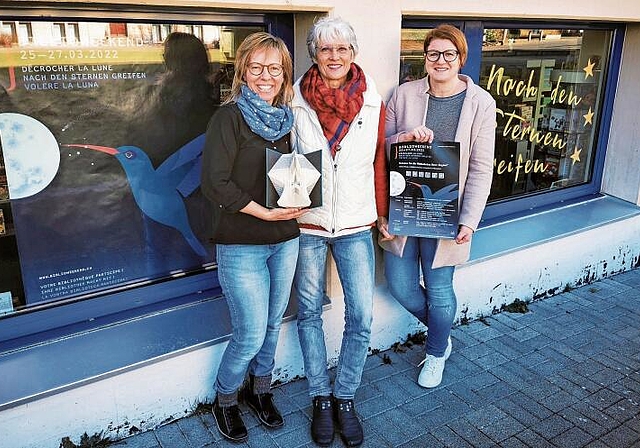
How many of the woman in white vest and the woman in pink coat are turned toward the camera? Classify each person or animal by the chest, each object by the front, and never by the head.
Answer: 2

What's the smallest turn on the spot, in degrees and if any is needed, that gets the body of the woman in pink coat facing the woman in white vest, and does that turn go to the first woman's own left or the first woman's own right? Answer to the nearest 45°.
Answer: approximately 45° to the first woman's own right

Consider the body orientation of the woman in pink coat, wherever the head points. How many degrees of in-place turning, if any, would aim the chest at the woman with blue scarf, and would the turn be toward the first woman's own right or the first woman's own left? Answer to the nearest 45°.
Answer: approximately 45° to the first woman's own right

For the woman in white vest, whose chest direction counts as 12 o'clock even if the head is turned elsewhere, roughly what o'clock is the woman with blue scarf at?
The woman with blue scarf is roughly at 2 o'clock from the woman in white vest.

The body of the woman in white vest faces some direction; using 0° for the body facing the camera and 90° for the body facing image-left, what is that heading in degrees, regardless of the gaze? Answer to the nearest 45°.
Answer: approximately 0°

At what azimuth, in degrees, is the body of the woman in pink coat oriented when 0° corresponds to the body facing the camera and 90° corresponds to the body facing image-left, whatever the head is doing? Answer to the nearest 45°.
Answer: approximately 0°

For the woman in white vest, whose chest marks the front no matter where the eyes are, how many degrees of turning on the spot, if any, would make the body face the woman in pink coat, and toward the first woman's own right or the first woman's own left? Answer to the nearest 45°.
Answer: approximately 135° to the first woman's own left

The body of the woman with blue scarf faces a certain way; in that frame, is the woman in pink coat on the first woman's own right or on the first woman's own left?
on the first woman's own left
